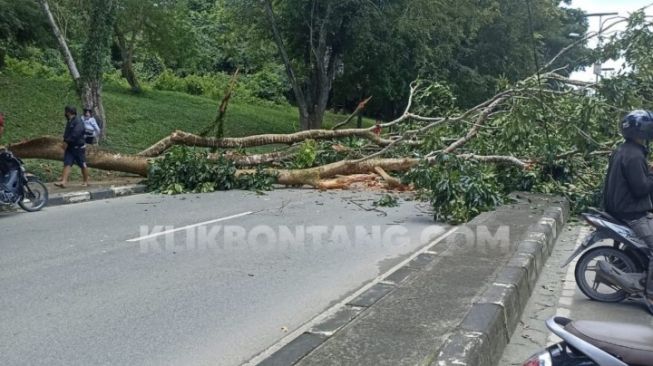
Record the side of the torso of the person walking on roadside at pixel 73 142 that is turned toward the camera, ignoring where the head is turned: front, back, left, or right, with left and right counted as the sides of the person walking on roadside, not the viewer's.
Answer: left

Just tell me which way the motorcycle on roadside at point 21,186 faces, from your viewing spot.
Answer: facing to the right of the viewer
